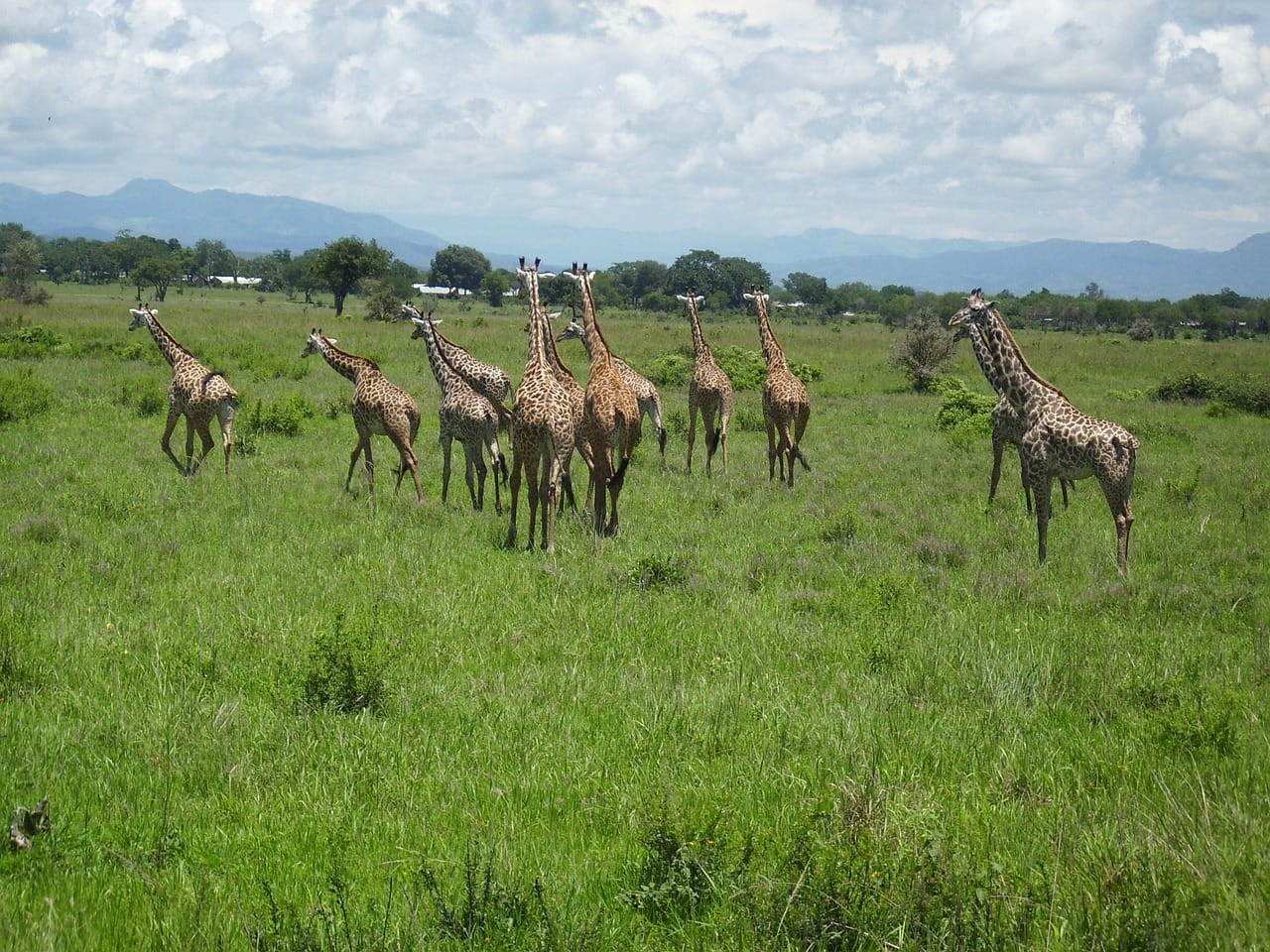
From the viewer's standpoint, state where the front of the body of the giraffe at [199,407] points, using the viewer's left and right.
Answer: facing away from the viewer and to the left of the viewer

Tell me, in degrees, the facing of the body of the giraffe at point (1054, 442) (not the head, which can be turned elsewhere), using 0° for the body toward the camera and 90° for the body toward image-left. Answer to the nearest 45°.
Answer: approximately 90°

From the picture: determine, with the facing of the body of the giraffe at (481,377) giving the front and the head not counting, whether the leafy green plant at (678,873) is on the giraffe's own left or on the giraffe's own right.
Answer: on the giraffe's own left

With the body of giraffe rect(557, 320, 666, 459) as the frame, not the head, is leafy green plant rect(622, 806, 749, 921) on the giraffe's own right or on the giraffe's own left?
on the giraffe's own left

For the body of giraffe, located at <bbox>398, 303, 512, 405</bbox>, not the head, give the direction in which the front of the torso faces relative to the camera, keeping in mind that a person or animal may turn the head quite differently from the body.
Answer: to the viewer's left

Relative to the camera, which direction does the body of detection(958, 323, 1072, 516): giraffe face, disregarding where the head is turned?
to the viewer's left

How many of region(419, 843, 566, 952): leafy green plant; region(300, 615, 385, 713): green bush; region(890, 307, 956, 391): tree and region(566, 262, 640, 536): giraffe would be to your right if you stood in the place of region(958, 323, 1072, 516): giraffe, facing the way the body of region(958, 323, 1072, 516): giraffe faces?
1

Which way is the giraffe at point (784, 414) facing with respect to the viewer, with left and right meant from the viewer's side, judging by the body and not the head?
facing away from the viewer and to the left of the viewer

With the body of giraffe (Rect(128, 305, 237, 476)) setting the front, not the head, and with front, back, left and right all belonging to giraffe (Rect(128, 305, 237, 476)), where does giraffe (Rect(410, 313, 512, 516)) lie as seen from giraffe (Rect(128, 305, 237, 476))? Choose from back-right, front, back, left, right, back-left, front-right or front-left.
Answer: back

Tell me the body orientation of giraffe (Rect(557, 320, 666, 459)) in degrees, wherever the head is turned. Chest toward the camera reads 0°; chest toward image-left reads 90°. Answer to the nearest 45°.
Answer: approximately 90°

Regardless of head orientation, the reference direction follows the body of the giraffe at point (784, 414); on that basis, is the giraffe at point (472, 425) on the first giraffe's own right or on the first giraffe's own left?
on the first giraffe's own left

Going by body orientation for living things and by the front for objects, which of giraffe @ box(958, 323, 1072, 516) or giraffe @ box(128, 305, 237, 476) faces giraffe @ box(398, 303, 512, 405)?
giraffe @ box(958, 323, 1072, 516)
